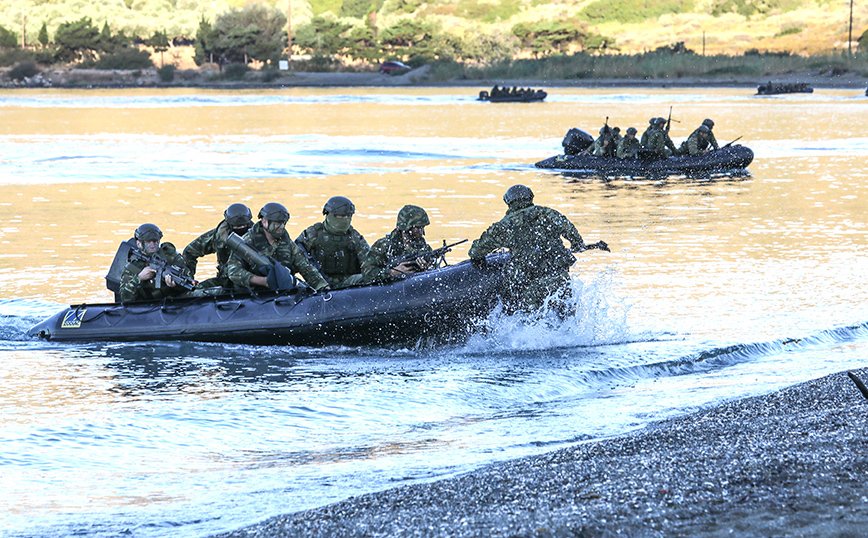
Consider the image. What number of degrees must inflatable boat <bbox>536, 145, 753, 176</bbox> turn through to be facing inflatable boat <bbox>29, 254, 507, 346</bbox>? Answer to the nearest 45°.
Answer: approximately 90° to its right

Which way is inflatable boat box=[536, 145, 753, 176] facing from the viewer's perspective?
to the viewer's right

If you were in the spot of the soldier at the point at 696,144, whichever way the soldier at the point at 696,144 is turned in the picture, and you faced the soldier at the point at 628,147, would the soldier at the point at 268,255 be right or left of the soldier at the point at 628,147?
left

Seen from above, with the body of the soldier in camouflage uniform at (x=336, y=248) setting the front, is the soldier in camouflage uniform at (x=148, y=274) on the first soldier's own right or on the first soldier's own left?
on the first soldier's own right

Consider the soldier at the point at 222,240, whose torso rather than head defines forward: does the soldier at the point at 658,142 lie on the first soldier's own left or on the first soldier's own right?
on the first soldier's own left

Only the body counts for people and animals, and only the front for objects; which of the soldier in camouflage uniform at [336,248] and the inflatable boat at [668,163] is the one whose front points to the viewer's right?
the inflatable boat

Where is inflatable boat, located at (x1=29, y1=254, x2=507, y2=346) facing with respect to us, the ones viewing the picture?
facing to the right of the viewer

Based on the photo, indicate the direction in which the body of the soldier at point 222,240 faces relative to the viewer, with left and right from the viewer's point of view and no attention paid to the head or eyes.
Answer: facing the viewer and to the right of the viewer

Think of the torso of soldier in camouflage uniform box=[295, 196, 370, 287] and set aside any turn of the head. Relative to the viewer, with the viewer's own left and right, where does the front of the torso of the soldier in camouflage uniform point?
facing the viewer

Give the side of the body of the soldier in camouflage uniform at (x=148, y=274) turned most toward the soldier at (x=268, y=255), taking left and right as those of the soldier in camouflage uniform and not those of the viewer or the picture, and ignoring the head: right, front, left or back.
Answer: left

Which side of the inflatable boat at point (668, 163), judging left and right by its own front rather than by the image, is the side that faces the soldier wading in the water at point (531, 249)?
right

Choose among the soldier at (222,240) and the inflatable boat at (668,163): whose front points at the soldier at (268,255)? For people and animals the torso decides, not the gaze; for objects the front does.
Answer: the soldier at (222,240)

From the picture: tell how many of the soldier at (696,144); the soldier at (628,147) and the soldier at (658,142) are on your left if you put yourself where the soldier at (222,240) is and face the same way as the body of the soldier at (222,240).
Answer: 3

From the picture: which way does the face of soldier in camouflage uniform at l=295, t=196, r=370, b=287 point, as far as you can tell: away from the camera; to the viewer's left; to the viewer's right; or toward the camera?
toward the camera
